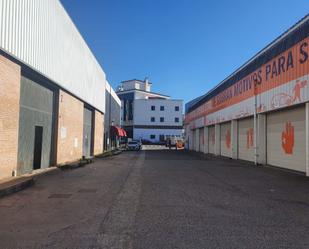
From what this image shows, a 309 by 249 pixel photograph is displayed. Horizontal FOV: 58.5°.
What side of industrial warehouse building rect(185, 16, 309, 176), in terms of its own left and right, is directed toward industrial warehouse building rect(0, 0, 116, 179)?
front

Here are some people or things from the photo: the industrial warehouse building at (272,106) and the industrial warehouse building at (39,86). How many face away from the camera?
0

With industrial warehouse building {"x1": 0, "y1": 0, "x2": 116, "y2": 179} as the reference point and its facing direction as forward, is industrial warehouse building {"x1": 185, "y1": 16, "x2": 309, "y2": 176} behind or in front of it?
in front

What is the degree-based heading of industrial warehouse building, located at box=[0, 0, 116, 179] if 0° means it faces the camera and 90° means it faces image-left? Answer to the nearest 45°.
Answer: approximately 315°

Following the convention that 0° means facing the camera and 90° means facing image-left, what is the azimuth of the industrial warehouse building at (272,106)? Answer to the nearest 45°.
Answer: approximately 45°
